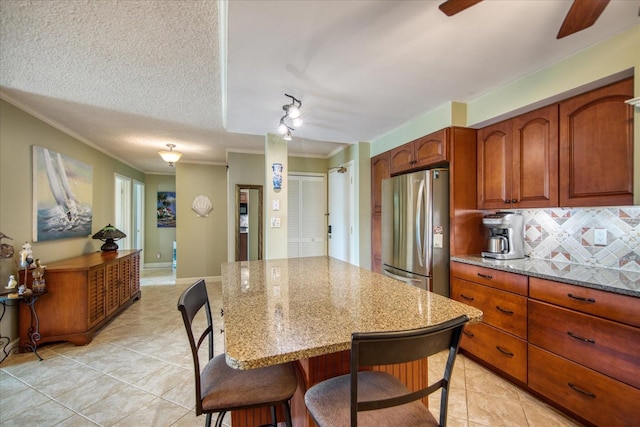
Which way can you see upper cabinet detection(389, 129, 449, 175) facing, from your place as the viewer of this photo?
facing the viewer and to the left of the viewer

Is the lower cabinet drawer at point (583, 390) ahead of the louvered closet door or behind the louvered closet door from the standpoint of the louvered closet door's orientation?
ahead

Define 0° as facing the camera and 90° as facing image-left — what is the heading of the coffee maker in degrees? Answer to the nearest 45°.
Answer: approximately 45°

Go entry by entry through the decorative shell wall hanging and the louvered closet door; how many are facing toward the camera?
2

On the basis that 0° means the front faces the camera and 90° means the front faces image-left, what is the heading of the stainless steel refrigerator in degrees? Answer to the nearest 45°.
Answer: approximately 45°

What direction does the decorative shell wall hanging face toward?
toward the camera

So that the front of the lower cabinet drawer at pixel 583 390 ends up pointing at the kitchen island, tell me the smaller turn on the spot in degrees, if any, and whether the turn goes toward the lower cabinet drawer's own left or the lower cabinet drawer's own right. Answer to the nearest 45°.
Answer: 0° — it already faces it

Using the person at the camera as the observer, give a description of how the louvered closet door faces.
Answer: facing the viewer

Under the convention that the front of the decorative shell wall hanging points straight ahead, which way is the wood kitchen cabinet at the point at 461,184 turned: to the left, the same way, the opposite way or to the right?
to the right

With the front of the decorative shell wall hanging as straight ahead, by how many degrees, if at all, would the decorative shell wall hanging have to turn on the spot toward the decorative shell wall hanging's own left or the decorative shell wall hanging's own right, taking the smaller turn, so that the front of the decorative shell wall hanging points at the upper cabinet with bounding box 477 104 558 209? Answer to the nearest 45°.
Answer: approximately 45° to the decorative shell wall hanging's own left
